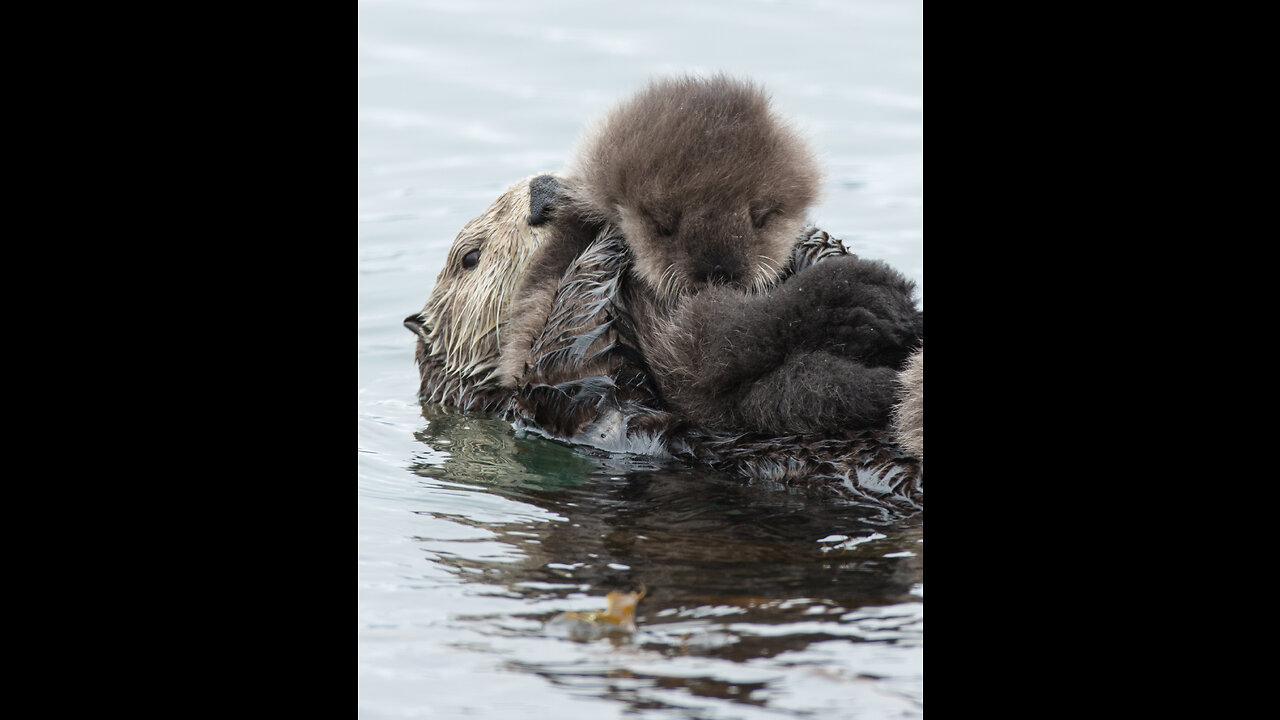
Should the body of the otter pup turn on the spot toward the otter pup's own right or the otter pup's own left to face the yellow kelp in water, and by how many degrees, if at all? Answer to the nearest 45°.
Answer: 0° — it already faces it
